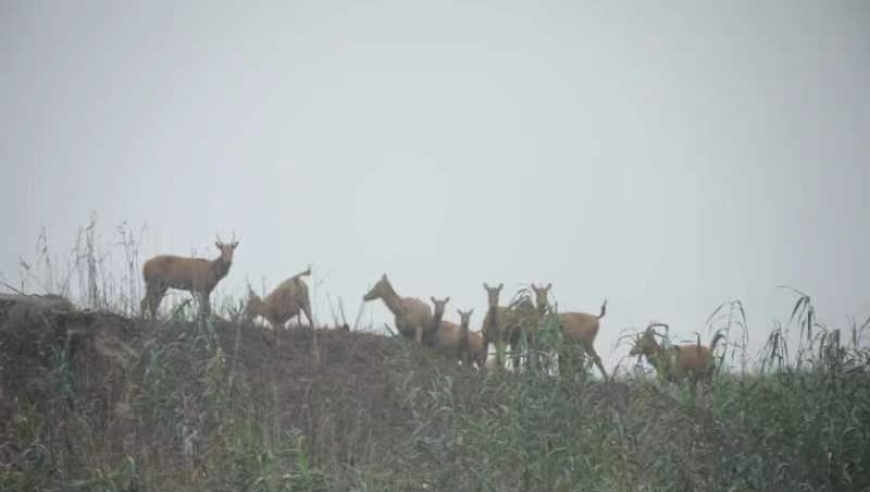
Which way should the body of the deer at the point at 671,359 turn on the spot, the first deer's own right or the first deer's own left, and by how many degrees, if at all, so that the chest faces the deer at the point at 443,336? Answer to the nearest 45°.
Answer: approximately 45° to the first deer's own right

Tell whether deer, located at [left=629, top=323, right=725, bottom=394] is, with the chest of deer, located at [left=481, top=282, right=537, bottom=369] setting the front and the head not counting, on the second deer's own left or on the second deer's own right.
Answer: on the second deer's own left

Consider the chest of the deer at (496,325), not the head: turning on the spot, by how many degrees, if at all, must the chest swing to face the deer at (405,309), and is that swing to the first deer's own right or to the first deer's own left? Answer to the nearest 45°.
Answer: approximately 90° to the first deer's own right

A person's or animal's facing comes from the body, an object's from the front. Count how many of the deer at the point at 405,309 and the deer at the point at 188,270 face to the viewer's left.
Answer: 1

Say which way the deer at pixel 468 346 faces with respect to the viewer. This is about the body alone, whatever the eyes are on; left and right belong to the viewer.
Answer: facing the viewer and to the left of the viewer

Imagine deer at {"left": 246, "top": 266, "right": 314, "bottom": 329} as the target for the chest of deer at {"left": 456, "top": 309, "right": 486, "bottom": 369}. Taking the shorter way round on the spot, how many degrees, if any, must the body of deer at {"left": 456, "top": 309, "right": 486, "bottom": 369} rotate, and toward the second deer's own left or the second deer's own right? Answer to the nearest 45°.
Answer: approximately 45° to the second deer's own right

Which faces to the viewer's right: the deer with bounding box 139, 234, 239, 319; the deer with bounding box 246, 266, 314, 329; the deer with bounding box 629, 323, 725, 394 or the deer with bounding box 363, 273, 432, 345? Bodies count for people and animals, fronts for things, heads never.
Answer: the deer with bounding box 139, 234, 239, 319

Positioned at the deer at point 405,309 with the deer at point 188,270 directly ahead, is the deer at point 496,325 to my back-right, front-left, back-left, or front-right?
back-left

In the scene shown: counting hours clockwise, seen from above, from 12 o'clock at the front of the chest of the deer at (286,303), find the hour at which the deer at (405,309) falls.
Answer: the deer at (405,309) is roughly at 5 o'clock from the deer at (286,303).

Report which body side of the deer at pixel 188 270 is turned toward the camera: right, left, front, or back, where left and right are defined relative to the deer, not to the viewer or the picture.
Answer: right

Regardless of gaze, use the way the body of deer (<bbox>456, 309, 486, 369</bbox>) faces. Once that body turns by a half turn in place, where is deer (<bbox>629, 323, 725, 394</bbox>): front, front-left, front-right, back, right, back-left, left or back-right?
right

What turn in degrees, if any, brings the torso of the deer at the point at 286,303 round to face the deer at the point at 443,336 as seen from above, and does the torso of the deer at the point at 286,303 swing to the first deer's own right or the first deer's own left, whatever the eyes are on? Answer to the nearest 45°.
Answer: approximately 180°

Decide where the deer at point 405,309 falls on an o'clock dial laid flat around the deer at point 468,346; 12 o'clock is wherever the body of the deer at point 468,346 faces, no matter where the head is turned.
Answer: the deer at point 405,309 is roughly at 3 o'clock from the deer at point 468,346.

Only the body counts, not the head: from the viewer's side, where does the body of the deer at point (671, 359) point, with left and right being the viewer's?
facing to the left of the viewer

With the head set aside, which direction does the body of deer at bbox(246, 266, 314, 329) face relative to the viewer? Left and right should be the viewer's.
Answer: facing to the left of the viewer

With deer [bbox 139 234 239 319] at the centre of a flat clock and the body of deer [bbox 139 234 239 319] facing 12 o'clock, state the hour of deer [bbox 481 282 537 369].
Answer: deer [bbox 481 282 537 369] is roughly at 1 o'clock from deer [bbox 139 234 239 319].

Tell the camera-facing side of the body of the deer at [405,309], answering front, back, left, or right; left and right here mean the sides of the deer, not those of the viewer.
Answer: left
